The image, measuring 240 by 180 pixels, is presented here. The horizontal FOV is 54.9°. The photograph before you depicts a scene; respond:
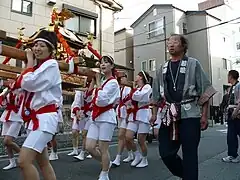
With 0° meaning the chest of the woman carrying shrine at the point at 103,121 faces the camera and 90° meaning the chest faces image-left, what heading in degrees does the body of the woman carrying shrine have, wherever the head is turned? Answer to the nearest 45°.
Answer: approximately 45°

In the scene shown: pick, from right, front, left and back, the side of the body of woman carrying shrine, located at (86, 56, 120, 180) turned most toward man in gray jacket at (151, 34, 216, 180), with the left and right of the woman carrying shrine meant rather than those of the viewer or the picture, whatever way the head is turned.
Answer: left

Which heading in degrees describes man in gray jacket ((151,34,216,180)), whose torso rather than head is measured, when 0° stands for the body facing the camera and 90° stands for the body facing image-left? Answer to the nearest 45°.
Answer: approximately 45°

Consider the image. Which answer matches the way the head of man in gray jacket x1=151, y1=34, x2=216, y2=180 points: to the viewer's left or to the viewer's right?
to the viewer's left

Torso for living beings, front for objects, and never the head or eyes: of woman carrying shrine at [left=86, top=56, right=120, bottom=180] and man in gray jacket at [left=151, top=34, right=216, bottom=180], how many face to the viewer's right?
0

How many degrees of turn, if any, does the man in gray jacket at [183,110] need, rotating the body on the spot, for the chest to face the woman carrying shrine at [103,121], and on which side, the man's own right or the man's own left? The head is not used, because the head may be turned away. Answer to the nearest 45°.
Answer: approximately 90° to the man's own right
